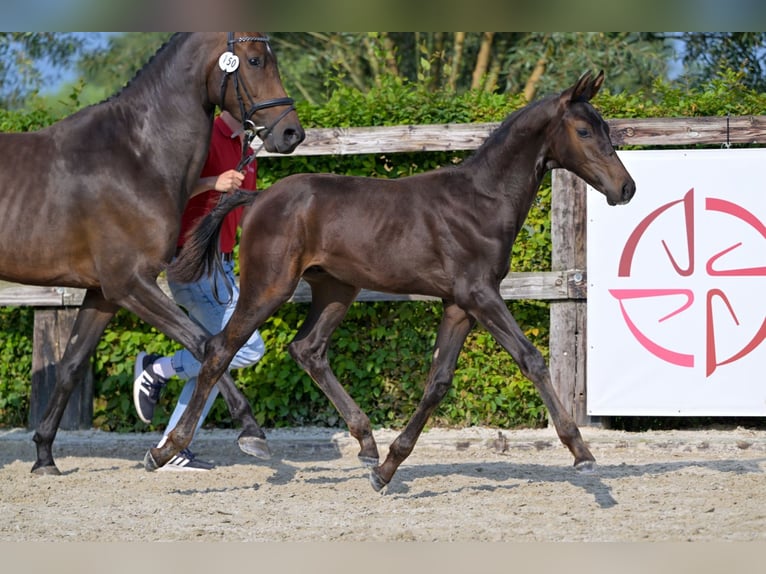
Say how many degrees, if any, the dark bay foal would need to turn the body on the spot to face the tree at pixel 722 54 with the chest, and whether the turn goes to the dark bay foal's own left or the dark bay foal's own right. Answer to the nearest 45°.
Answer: approximately 45° to the dark bay foal's own left

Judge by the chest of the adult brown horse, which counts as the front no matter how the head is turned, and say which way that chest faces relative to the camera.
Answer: to the viewer's right

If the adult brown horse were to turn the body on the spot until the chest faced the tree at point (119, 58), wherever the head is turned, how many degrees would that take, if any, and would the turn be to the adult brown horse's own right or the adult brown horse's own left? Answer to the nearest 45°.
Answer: approximately 90° to the adult brown horse's own left

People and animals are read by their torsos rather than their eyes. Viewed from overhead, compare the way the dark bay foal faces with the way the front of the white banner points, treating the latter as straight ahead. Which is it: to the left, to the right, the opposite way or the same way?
to the left

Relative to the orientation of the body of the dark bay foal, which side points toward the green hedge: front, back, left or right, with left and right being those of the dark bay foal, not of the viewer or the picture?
left

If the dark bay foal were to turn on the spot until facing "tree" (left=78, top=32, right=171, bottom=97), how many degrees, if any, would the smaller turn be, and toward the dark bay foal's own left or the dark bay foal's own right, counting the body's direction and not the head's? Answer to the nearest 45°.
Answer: approximately 90° to the dark bay foal's own left

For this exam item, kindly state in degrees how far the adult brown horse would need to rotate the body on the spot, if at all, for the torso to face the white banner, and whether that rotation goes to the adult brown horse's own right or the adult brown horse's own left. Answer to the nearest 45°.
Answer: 0° — it already faces it

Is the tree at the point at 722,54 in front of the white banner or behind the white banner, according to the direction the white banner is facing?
behind

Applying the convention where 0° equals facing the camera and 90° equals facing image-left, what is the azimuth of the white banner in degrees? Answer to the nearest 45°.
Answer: approximately 0°

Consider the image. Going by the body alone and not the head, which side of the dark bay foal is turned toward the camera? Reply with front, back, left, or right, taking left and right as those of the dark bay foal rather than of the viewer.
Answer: right
